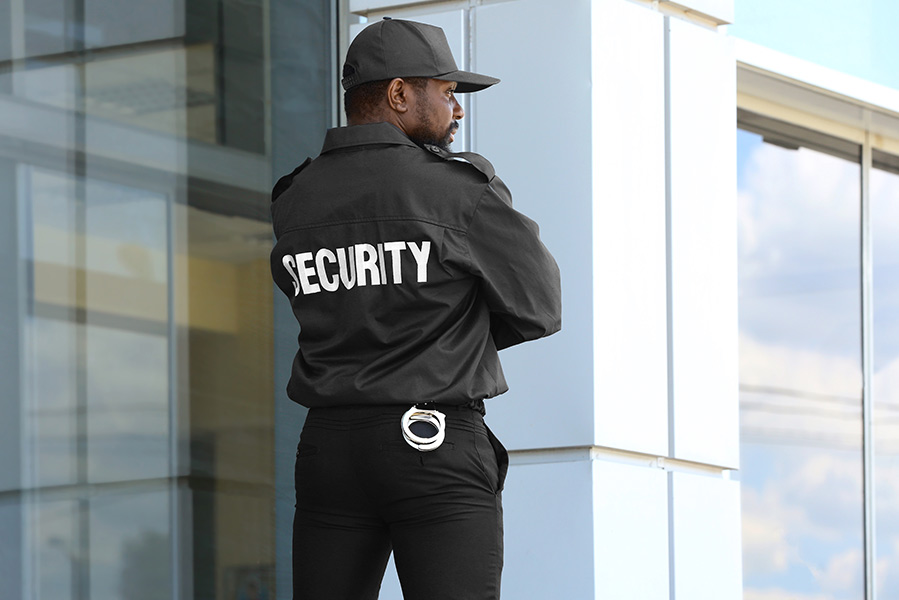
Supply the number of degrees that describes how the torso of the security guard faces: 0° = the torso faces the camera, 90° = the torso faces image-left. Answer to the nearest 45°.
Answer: approximately 225°
